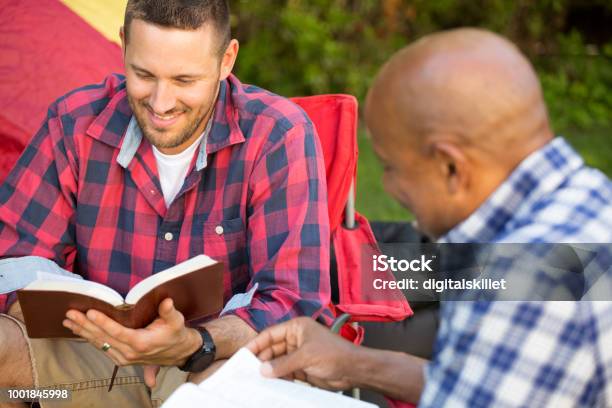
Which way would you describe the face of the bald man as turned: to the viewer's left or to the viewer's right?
to the viewer's left

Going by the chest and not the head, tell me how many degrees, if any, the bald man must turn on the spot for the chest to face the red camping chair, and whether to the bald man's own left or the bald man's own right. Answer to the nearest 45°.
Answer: approximately 45° to the bald man's own right

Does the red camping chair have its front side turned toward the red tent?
no

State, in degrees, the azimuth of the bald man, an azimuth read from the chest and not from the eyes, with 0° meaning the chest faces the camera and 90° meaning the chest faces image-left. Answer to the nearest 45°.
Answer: approximately 135°

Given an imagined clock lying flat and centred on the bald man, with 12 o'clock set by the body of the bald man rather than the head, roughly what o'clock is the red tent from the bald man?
The red tent is roughly at 12 o'clock from the bald man.

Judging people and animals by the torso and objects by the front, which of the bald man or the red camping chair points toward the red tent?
the bald man

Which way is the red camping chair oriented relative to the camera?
toward the camera

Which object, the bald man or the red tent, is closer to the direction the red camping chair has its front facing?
the bald man

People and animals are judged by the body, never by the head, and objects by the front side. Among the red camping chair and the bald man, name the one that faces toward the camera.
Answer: the red camping chair

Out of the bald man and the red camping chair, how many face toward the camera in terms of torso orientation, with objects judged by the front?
1

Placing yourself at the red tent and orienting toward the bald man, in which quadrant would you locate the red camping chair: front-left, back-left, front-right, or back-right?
front-left

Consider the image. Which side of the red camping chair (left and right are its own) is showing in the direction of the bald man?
front

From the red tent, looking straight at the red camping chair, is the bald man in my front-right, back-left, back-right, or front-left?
front-right
